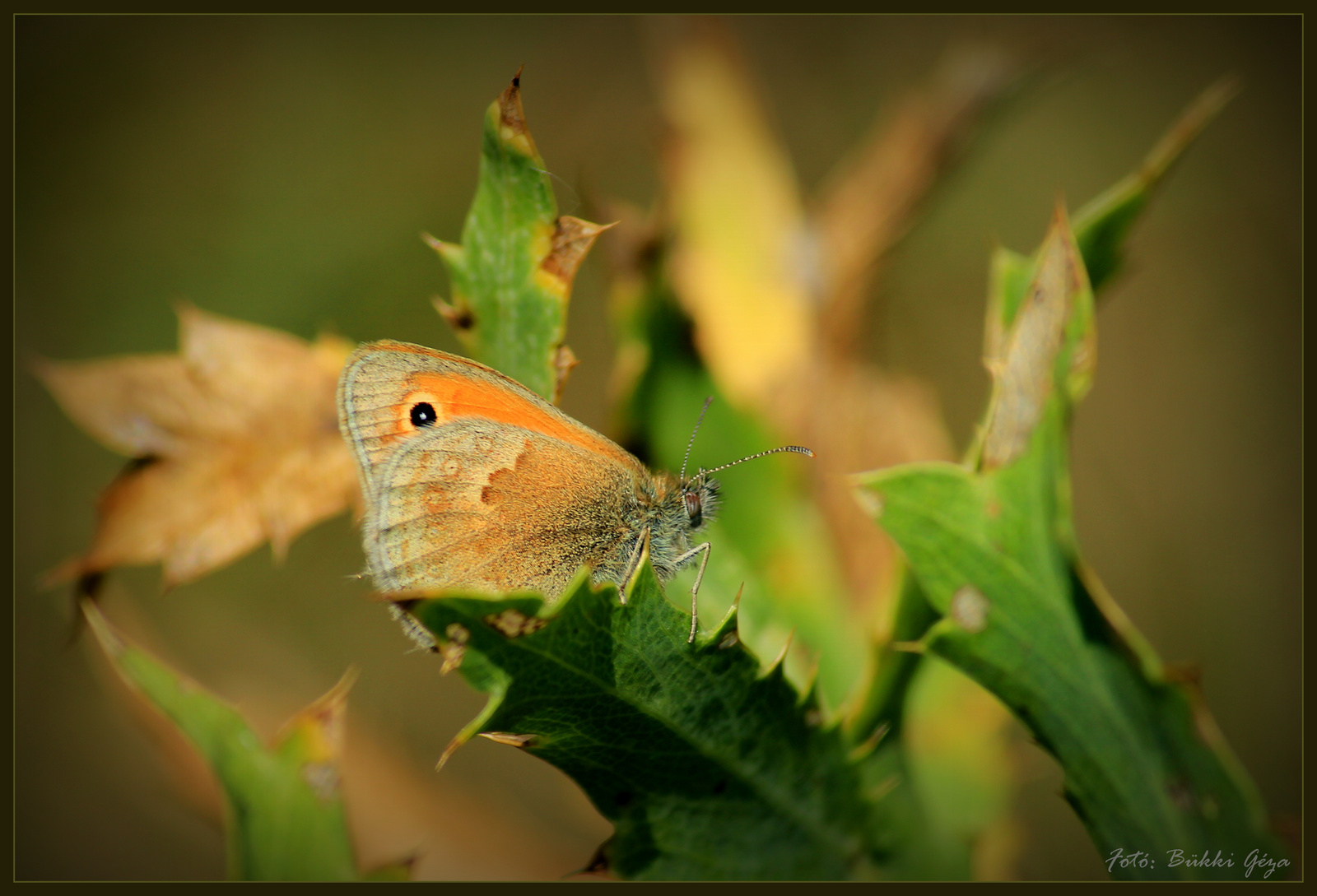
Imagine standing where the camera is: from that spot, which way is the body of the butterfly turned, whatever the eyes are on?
to the viewer's right
